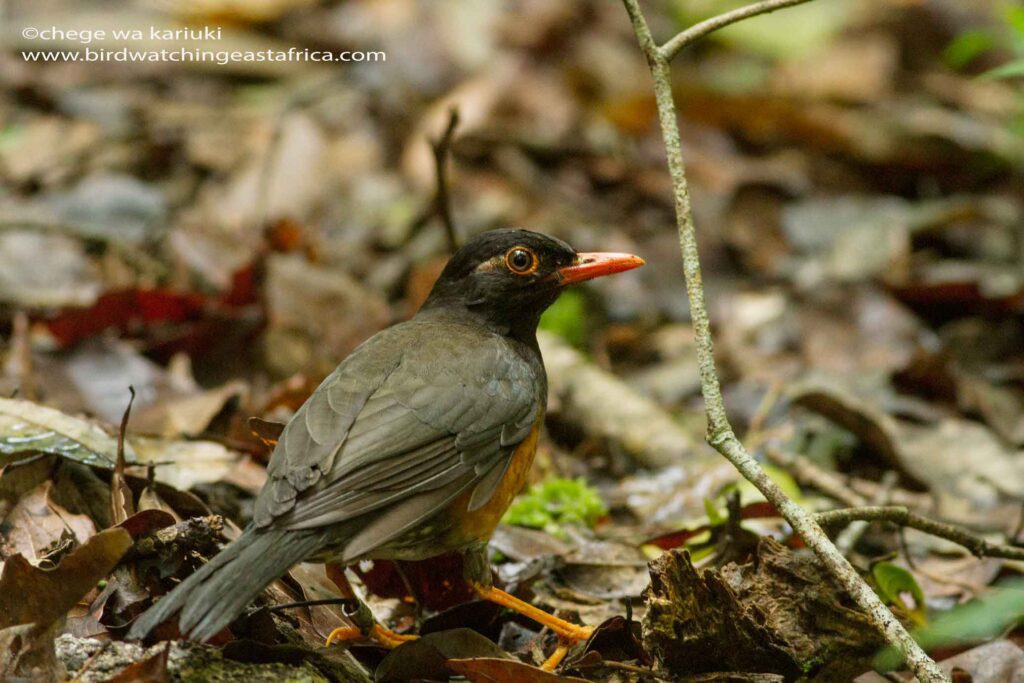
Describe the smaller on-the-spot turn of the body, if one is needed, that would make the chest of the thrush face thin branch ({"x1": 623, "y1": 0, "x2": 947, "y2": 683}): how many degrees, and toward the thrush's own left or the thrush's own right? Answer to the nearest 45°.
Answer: approximately 45° to the thrush's own right

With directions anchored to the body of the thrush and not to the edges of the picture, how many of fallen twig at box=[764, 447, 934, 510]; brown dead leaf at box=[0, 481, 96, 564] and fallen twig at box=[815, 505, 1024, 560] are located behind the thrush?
1

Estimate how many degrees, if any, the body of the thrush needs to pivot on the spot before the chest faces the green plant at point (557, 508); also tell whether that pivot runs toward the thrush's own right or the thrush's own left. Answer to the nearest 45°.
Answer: approximately 45° to the thrush's own left

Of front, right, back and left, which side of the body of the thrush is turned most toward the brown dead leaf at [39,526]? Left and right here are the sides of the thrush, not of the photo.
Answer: back

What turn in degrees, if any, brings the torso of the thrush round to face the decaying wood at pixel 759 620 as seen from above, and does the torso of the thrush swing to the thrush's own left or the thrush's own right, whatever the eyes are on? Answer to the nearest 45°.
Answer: approximately 45° to the thrush's own right

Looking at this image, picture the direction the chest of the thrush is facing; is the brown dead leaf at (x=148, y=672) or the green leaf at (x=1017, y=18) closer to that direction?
the green leaf

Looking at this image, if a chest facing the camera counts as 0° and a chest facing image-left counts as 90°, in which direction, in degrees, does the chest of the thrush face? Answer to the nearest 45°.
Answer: approximately 270°

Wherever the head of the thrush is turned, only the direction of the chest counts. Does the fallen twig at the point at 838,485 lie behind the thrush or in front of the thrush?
in front

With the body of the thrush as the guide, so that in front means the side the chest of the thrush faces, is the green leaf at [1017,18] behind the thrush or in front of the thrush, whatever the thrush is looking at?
in front

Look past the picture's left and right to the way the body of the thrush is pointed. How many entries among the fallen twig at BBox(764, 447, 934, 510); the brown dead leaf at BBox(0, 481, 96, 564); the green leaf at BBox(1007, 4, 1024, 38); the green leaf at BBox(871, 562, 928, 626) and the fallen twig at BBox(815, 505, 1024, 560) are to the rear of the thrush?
1

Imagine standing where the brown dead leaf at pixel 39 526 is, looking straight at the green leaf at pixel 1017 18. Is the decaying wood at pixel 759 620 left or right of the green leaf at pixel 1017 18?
right

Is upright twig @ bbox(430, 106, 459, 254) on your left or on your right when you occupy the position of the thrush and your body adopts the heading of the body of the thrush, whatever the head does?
on your left
